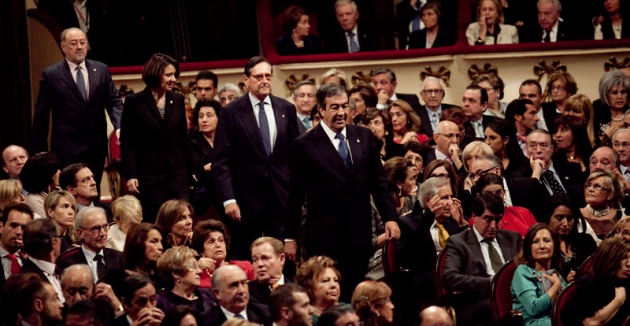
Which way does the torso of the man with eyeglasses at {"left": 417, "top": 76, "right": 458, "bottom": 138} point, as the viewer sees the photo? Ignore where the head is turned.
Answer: toward the camera

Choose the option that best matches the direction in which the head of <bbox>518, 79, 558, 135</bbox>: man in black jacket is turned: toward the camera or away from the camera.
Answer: toward the camera

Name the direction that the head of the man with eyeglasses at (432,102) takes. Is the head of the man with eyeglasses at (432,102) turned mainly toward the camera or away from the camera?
toward the camera

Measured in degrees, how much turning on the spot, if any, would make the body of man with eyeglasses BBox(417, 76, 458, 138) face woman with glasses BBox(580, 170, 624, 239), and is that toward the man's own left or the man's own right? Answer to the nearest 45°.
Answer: approximately 45° to the man's own left

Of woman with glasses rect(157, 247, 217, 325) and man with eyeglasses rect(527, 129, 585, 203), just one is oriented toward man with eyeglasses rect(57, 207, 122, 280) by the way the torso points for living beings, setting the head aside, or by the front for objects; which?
man with eyeglasses rect(527, 129, 585, 203)

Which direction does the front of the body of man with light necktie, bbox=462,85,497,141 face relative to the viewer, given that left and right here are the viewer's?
facing the viewer and to the left of the viewer

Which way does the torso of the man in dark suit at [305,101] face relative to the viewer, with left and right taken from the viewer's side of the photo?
facing the viewer

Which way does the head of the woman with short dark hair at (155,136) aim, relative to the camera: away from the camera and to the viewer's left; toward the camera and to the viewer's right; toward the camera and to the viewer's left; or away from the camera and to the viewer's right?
toward the camera and to the viewer's right

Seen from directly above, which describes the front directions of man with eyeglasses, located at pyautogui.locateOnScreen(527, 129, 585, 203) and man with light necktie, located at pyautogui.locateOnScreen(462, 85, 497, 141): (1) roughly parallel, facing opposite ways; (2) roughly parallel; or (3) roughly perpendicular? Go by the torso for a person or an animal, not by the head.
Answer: roughly parallel

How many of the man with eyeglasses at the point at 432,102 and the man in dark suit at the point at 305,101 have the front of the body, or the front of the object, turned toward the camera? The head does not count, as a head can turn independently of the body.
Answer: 2

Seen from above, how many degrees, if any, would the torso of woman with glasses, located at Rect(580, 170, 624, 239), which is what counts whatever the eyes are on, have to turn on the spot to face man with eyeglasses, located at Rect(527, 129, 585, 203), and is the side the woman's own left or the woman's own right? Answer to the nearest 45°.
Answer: approximately 90° to the woman's own right
